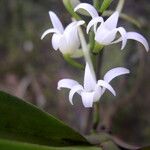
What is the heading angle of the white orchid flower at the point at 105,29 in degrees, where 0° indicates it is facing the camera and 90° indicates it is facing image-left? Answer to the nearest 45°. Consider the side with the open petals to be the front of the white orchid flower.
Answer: approximately 0°

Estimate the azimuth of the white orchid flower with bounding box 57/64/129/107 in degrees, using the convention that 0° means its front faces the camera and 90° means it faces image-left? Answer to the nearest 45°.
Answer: approximately 0°
